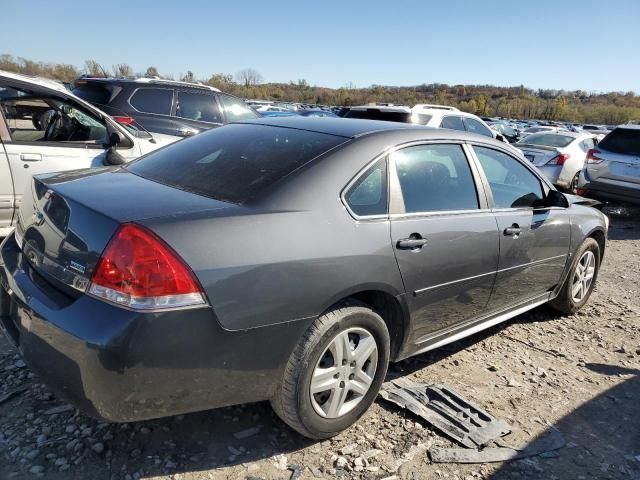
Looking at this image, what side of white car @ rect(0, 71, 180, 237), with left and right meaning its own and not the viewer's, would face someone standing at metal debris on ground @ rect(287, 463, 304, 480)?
right

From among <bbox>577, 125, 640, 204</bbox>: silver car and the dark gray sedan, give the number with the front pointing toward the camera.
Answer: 0

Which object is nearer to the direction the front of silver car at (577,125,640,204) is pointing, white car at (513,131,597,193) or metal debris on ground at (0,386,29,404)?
the white car

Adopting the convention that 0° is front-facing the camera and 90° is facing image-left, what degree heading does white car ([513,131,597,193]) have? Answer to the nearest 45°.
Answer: approximately 225°

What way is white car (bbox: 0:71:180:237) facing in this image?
to the viewer's right

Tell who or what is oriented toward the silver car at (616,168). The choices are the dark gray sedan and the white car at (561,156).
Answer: the dark gray sedan

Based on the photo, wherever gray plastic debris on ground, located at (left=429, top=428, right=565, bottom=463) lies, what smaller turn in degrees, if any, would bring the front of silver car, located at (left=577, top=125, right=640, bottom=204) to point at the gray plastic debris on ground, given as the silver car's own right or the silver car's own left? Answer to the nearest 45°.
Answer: approximately 135° to the silver car's own right

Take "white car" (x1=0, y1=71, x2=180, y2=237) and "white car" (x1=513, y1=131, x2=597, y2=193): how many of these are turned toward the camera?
0

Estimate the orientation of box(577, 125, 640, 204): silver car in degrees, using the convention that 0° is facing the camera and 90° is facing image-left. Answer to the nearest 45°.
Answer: approximately 225°

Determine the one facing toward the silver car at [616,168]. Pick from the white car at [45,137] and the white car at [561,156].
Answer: the white car at [45,137]

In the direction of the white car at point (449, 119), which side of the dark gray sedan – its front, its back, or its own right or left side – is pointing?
front
